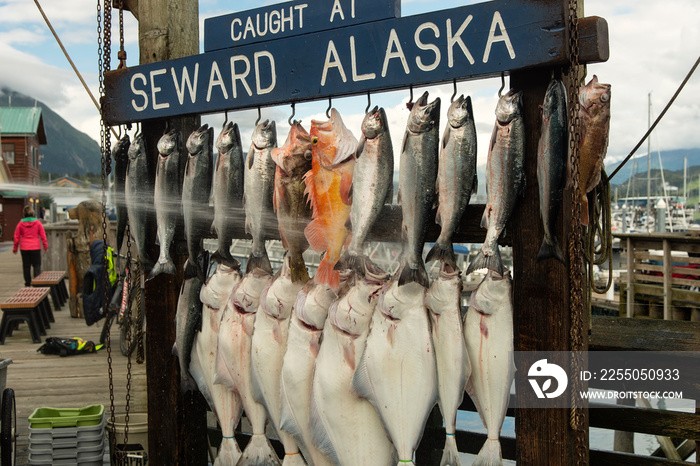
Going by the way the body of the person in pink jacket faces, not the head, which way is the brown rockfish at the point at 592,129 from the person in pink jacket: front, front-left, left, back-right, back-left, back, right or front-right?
back

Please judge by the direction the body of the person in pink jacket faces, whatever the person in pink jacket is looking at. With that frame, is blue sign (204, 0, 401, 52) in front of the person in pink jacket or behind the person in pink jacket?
behind

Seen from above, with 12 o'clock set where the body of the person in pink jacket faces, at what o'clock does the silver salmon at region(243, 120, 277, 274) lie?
The silver salmon is roughly at 6 o'clock from the person in pink jacket.

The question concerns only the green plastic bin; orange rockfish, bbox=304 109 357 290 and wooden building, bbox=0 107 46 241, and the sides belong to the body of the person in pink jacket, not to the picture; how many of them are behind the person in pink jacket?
2

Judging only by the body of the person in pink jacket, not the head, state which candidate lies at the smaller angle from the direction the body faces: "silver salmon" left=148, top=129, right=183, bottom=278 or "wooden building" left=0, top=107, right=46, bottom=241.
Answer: the wooden building

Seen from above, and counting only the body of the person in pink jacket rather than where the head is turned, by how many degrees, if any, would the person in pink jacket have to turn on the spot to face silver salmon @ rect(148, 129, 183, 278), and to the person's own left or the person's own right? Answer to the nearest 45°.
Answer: approximately 180°

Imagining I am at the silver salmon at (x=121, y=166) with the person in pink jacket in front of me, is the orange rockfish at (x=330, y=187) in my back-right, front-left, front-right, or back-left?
back-right

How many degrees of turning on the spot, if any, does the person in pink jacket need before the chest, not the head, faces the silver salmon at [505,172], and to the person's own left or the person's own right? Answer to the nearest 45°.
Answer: approximately 180°

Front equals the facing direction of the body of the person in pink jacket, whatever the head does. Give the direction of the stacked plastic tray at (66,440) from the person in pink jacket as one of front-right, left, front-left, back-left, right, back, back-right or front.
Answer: back

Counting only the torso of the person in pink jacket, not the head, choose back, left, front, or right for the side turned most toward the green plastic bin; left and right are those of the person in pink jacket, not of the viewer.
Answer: back

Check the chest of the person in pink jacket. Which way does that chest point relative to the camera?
away from the camera

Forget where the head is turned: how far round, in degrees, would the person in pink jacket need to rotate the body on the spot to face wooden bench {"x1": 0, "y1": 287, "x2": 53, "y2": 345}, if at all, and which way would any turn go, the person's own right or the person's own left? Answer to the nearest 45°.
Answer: approximately 180°
